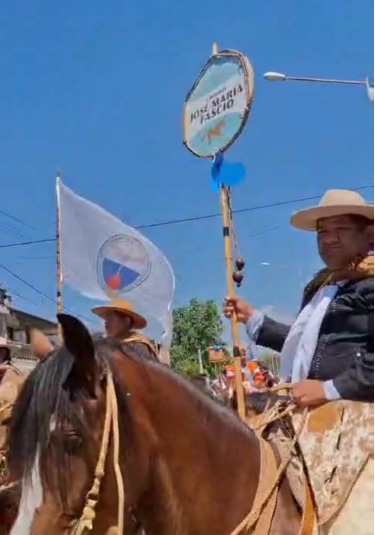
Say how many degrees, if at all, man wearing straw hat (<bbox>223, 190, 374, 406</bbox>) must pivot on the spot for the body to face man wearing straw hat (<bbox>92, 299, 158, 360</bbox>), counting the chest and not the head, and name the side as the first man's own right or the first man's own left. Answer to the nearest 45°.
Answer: approximately 90° to the first man's own right

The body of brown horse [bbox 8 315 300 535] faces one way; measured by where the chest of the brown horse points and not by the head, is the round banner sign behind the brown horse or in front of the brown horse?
behind

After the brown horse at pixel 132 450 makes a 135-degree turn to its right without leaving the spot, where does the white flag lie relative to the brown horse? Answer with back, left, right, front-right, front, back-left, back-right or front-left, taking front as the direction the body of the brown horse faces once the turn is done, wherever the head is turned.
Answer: front

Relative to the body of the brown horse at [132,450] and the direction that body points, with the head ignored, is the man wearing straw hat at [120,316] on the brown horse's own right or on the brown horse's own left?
on the brown horse's own right

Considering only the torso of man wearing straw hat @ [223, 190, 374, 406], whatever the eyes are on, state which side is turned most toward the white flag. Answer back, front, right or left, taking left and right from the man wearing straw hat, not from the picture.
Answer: right

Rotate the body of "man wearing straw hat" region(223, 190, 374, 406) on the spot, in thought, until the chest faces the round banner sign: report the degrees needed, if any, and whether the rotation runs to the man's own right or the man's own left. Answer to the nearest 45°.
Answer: approximately 90° to the man's own right

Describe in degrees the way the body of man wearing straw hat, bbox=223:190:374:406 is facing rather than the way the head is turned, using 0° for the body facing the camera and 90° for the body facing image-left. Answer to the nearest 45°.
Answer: approximately 45°

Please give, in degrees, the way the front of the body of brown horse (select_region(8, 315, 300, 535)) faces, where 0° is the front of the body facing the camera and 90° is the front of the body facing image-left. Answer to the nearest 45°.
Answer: approximately 45°
